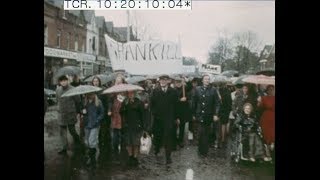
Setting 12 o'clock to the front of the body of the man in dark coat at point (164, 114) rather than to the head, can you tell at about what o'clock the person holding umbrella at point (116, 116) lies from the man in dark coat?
The person holding umbrella is roughly at 3 o'clock from the man in dark coat.

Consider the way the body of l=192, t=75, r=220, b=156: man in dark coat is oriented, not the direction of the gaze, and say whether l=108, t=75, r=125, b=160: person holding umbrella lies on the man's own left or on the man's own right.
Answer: on the man's own right

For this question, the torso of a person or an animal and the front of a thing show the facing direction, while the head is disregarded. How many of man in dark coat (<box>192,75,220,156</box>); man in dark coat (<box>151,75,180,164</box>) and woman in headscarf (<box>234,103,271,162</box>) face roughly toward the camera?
3

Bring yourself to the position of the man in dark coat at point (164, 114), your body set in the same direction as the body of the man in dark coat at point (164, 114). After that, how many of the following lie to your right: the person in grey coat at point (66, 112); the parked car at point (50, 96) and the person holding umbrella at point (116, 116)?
3

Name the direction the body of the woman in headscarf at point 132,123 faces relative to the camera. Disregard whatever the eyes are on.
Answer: toward the camera

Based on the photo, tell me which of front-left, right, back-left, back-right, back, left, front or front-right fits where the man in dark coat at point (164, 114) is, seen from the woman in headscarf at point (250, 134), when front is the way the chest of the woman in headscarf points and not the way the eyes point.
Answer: right

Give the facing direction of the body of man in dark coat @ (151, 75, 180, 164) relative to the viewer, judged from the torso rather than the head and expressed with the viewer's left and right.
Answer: facing the viewer

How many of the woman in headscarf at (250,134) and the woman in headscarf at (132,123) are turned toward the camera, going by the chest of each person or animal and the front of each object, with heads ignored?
2

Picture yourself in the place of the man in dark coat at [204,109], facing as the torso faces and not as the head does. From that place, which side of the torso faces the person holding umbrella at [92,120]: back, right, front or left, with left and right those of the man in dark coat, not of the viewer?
right

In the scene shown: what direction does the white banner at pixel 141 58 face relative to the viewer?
toward the camera

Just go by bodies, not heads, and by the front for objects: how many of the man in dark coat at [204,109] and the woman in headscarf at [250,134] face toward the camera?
2

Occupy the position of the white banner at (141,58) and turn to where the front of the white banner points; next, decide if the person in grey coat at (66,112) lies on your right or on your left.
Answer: on your right
